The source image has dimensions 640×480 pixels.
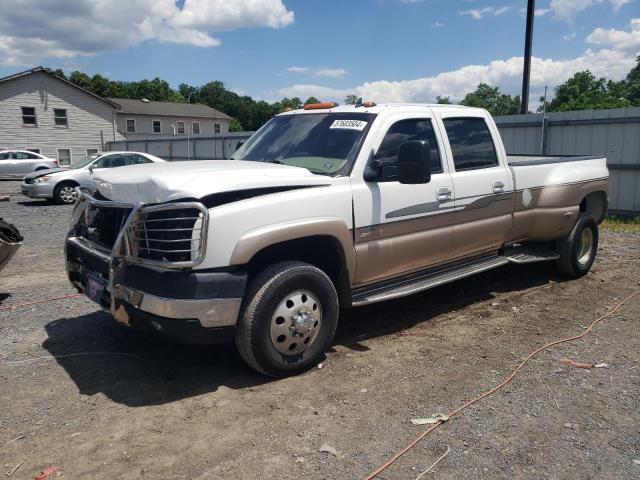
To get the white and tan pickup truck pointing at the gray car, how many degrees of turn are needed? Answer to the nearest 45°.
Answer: approximately 90° to its right

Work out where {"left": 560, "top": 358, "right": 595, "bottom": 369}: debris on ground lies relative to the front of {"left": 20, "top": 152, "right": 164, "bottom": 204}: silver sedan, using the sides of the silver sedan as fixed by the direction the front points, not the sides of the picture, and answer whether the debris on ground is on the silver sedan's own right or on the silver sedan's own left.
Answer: on the silver sedan's own left

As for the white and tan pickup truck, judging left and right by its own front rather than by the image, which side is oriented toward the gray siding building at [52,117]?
right

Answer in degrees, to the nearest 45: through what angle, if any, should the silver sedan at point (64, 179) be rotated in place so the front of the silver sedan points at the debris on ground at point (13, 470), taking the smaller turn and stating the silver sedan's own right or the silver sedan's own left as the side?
approximately 45° to the silver sedan's own left

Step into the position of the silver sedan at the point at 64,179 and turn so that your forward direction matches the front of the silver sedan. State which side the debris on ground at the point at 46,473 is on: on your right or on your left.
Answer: on your left

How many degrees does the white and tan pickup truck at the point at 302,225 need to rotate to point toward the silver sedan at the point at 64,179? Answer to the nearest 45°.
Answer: approximately 90° to its right

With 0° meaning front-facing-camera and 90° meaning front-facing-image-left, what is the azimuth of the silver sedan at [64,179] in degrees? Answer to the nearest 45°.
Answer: approximately 45°

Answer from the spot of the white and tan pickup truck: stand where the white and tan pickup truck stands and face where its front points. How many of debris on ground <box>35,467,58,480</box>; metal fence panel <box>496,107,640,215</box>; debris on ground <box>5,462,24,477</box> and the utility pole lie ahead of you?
2

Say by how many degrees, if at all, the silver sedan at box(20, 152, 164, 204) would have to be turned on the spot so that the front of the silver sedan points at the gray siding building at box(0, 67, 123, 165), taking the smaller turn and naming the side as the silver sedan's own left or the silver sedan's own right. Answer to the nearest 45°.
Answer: approximately 135° to the silver sedan's own right

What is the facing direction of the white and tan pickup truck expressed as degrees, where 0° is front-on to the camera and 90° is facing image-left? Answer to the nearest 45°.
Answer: approximately 45°
